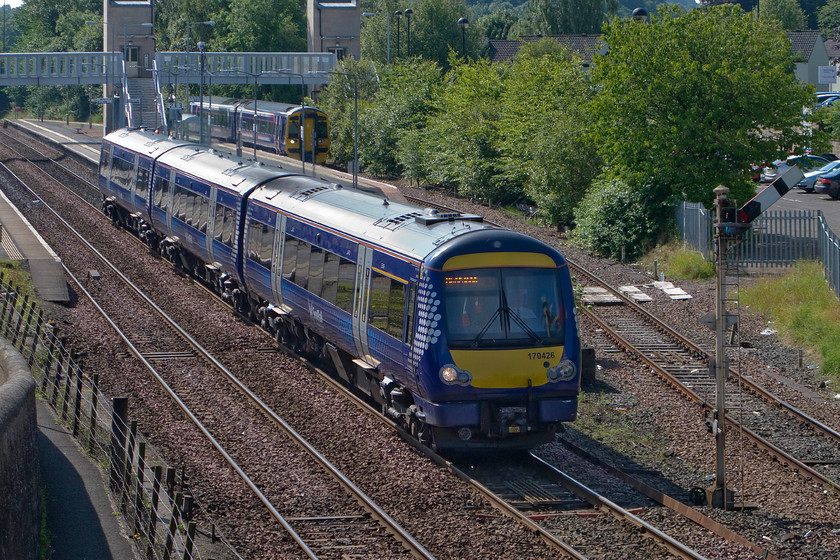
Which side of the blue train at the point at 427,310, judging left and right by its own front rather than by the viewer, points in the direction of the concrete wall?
front

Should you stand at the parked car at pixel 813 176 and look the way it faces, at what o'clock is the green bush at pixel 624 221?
The green bush is roughly at 11 o'clock from the parked car.

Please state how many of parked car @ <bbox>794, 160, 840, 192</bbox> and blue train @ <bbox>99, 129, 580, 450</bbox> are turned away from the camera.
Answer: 0

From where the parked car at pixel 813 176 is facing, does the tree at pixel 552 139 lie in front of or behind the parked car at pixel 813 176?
in front

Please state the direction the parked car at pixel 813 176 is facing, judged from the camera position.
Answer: facing the viewer and to the left of the viewer

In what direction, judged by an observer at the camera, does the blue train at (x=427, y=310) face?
facing the viewer and to the right of the viewer

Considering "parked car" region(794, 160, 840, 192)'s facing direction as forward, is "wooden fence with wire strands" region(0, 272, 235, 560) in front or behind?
in front

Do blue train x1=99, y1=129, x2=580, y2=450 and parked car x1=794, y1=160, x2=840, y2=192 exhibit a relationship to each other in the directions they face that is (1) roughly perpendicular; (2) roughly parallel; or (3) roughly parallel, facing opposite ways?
roughly perpendicular

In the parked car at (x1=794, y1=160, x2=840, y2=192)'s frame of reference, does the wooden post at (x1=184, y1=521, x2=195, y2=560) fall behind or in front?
in front

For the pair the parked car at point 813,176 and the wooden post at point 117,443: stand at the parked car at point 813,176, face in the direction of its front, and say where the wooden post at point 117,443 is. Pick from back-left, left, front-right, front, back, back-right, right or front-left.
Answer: front-left
